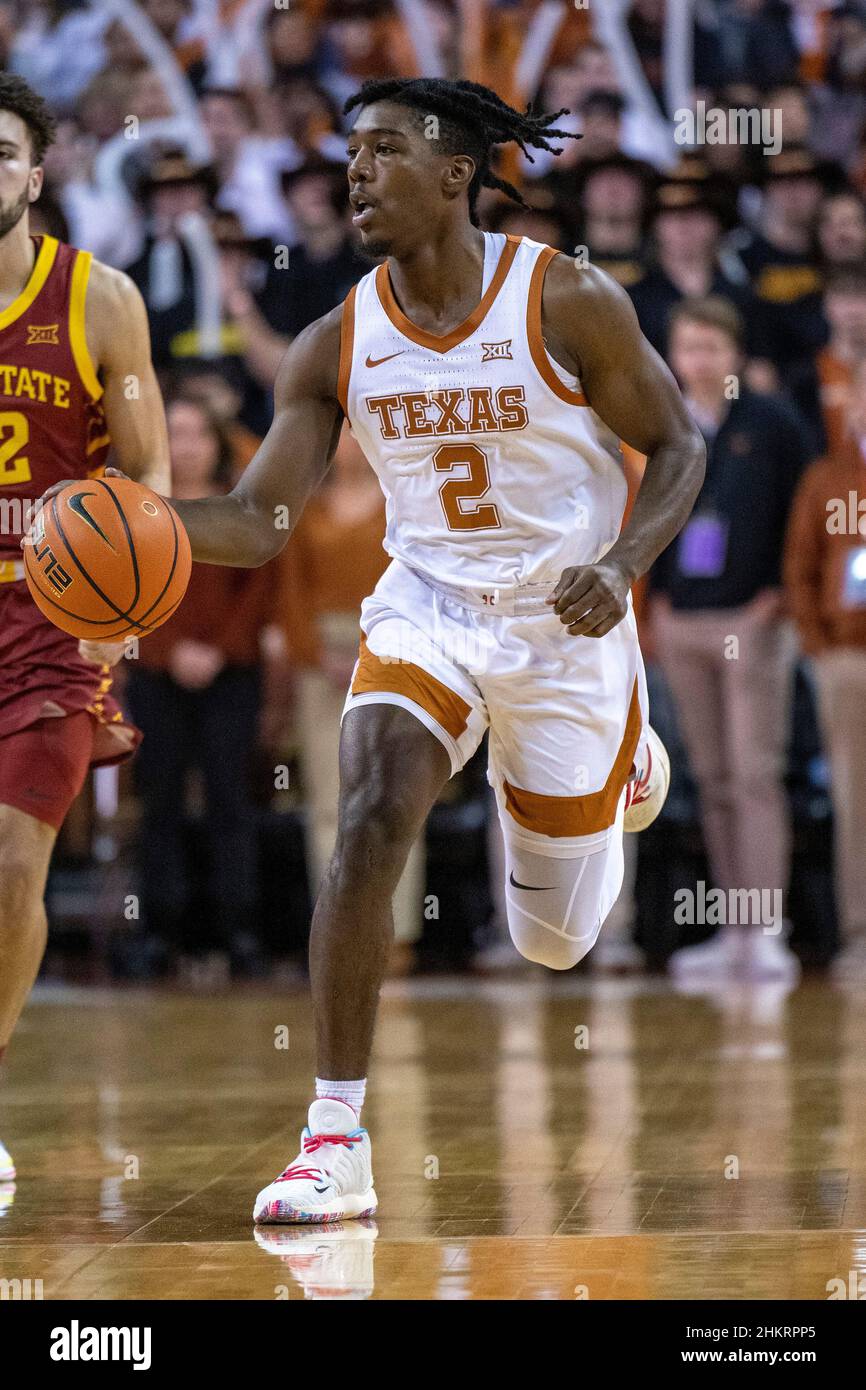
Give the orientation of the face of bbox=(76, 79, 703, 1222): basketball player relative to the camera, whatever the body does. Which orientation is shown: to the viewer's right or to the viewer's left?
to the viewer's left

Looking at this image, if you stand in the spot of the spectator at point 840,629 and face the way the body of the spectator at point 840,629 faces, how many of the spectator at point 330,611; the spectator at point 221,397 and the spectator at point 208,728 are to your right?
3

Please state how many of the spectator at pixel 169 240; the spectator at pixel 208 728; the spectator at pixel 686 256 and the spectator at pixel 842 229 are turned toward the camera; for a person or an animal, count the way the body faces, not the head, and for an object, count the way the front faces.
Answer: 4

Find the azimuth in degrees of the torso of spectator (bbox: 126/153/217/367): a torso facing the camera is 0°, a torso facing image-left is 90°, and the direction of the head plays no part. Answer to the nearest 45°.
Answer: approximately 0°

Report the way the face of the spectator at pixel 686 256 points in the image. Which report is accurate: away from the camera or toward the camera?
toward the camera

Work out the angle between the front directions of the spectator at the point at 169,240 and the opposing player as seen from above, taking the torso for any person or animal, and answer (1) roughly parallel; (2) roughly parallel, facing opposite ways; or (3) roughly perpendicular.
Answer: roughly parallel

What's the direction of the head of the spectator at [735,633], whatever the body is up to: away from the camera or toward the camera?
toward the camera

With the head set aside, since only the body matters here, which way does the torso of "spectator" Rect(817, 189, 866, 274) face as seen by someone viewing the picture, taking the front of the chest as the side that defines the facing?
toward the camera

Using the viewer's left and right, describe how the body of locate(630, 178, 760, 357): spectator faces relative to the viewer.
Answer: facing the viewer

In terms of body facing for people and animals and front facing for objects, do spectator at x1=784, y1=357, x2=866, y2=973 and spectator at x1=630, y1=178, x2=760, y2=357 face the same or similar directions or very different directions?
same or similar directions
